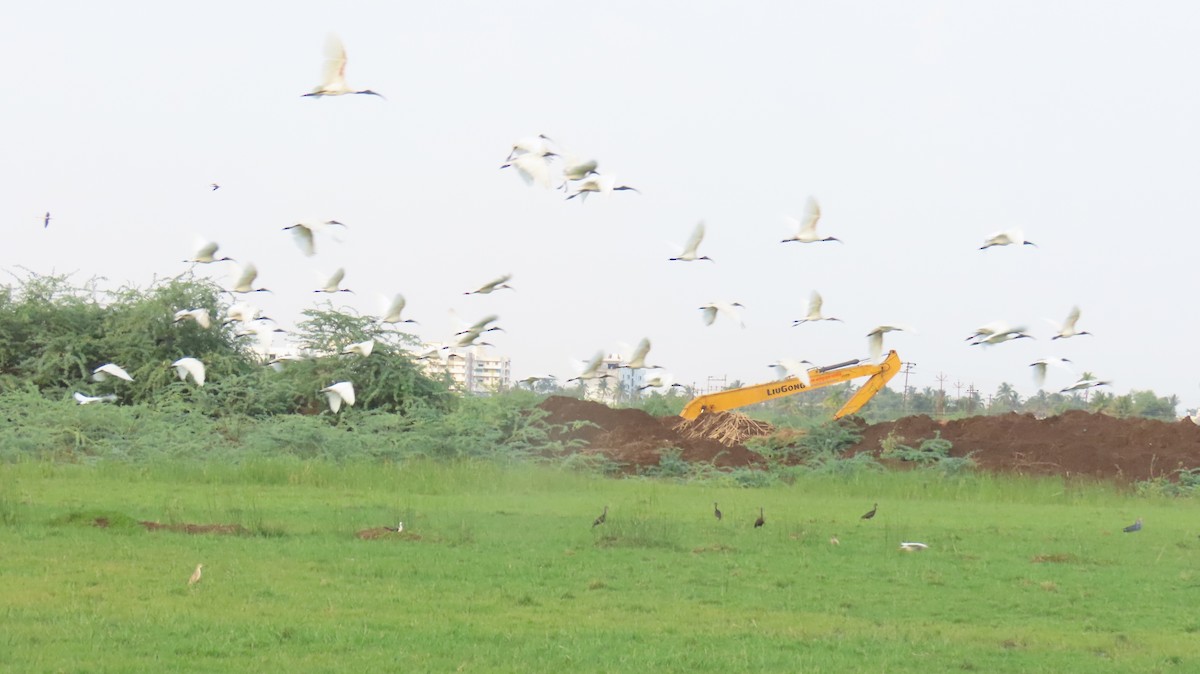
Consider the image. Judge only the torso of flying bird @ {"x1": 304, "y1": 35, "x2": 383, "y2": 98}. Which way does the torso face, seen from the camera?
to the viewer's right

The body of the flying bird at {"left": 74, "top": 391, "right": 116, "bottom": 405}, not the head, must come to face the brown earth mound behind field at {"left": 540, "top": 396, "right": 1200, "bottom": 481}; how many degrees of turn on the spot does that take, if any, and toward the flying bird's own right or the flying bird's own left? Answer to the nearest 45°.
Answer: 0° — it already faces it

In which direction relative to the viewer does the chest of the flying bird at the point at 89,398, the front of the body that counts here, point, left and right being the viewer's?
facing to the right of the viewer

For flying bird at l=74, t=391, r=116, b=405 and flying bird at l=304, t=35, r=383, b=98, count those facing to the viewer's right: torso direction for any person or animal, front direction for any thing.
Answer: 2

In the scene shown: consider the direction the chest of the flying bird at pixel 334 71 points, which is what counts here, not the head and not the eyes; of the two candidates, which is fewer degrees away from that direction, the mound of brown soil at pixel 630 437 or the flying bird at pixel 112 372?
the mound of brown soil

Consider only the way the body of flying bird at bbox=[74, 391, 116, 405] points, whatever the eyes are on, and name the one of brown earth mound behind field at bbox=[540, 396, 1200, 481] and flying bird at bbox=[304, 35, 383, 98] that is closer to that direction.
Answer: the brown earth mound behind field
